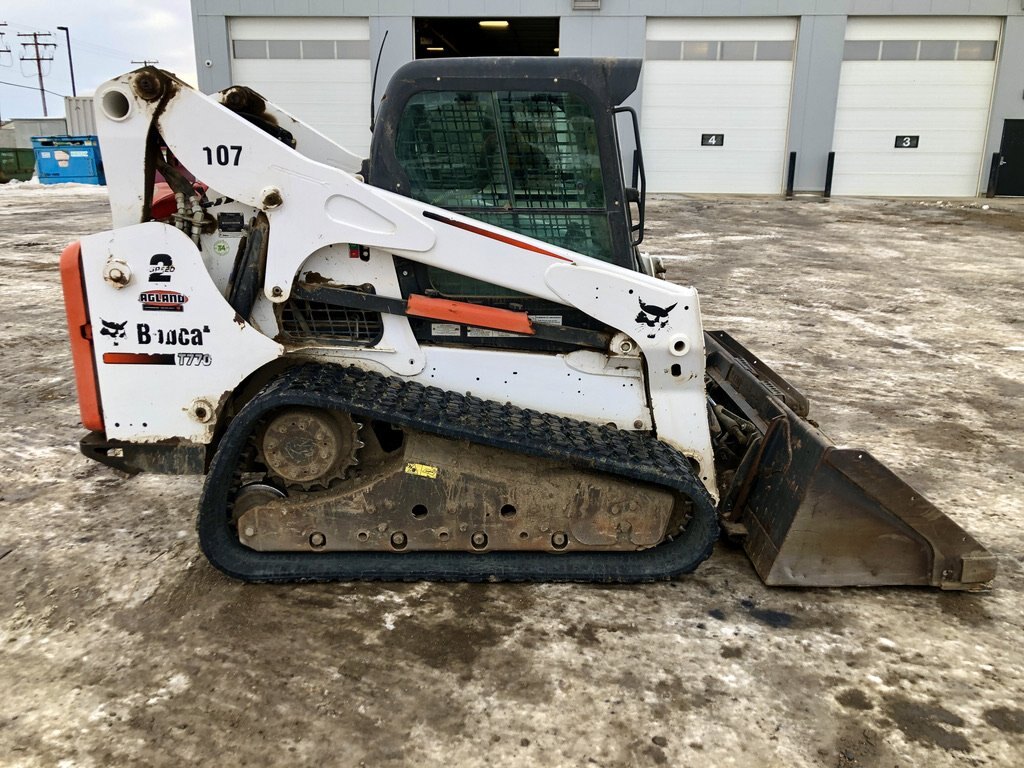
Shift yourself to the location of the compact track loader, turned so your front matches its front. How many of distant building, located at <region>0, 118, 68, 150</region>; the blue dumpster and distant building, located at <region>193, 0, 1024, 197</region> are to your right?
0

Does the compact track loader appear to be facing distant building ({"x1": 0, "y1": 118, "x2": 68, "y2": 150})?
no

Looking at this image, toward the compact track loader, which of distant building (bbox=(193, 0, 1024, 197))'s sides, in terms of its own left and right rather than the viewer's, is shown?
front

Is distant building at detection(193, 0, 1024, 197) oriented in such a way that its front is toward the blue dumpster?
no

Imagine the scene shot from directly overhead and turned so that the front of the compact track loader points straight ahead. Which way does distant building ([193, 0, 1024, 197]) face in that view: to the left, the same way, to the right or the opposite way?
to the right

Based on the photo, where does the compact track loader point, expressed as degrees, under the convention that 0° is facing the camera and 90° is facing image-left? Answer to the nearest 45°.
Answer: approximately 270°

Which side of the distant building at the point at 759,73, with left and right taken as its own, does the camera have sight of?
front

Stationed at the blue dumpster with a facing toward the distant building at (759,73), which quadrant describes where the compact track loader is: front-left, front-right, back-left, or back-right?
front-right

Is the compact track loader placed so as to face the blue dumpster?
no

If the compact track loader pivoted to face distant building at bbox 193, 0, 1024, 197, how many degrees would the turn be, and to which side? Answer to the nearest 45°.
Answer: approximately 90° to its left

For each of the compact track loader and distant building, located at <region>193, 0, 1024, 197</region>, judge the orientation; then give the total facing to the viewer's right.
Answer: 1

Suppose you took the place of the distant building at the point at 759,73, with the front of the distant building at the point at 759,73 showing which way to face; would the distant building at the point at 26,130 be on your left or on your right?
on your right

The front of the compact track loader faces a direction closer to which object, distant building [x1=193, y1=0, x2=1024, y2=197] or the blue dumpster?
the distant building
